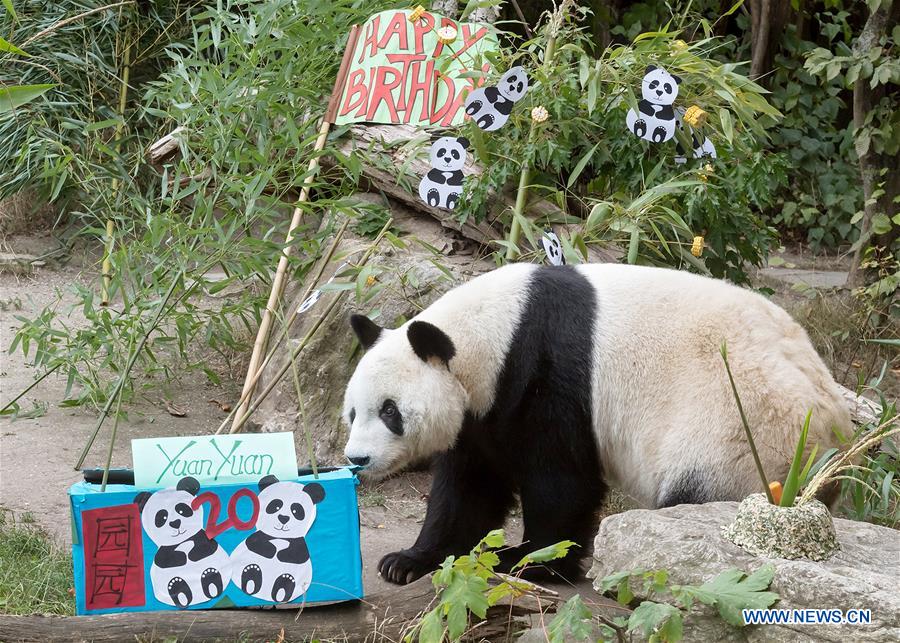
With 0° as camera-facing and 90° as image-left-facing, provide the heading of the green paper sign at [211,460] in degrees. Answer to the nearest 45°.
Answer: approximately 0°

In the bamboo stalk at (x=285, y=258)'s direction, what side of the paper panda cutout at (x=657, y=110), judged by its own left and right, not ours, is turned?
right

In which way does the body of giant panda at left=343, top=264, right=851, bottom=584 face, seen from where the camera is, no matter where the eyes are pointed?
to the viewer's left

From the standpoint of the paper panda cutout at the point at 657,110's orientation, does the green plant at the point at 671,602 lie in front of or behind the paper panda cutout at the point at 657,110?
in front

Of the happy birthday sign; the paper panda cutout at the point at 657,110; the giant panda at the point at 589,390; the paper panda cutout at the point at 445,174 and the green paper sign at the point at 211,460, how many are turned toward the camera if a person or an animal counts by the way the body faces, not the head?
4

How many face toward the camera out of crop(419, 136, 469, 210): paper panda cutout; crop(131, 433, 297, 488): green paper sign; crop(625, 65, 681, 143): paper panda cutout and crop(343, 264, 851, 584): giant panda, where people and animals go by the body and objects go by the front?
3
